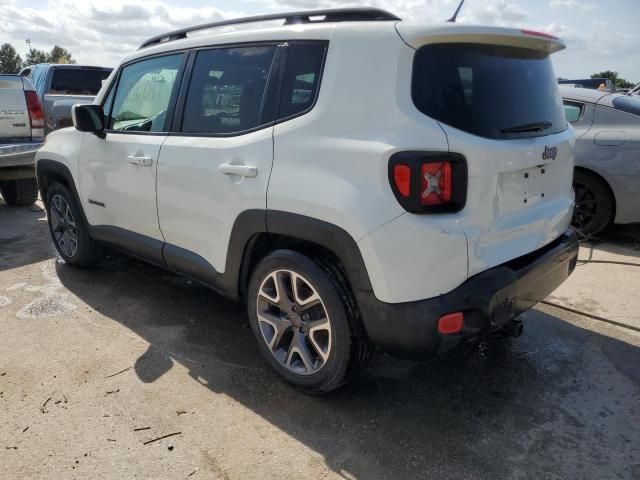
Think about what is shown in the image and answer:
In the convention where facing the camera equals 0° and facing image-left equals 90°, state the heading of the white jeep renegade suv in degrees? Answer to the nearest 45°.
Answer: approximately 135°

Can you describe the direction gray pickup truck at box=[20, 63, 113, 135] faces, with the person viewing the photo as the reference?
facing away from the viewer and to the left of the viewer

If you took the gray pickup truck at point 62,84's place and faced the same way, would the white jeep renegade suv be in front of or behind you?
behind

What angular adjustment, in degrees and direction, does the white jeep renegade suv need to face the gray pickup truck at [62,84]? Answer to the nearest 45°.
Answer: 0° — it already faces it
